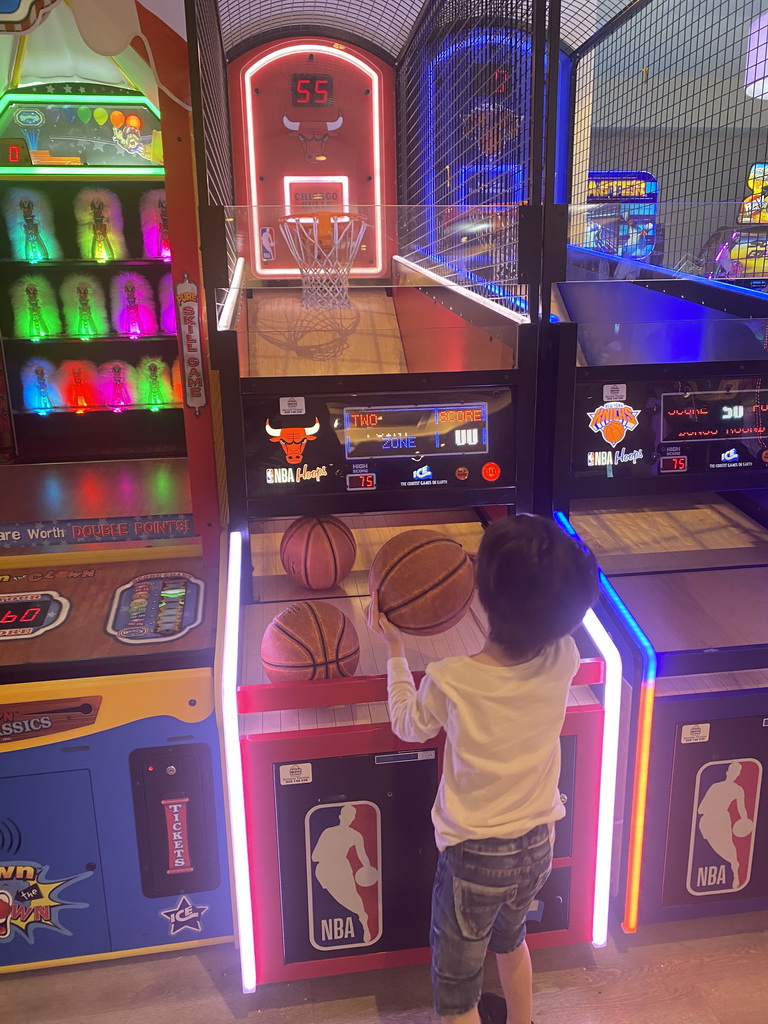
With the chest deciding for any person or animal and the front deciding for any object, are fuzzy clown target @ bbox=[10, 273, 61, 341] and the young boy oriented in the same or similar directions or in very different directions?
very different directions

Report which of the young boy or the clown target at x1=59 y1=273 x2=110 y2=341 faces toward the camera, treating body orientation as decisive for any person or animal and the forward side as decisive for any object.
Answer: the clown target

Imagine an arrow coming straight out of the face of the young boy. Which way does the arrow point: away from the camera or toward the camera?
away from the camera

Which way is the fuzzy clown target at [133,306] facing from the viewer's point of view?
toward the camera

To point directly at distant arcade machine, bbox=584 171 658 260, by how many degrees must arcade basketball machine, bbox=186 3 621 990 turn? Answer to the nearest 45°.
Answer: approximately 135° to its left

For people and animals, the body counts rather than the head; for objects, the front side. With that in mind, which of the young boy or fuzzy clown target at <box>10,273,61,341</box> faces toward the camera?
the fuzzy clown target

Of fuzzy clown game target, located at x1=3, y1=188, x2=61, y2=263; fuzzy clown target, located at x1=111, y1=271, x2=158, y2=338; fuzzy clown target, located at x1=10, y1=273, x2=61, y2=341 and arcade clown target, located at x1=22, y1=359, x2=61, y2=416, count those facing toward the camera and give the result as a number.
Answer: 4

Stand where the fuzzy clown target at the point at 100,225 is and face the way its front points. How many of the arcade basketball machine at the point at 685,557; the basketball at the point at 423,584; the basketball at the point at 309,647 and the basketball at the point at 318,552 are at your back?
0

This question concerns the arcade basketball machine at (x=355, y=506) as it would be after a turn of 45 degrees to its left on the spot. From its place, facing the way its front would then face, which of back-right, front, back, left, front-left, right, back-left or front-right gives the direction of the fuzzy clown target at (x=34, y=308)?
back

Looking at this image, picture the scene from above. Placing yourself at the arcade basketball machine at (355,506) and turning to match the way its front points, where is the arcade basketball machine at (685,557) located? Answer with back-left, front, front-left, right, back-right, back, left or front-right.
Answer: left

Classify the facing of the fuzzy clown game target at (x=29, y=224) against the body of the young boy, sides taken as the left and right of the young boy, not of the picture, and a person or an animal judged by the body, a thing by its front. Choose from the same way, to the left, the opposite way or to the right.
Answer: the opposite way

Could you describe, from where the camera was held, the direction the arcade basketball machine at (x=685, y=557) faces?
facing the viewer

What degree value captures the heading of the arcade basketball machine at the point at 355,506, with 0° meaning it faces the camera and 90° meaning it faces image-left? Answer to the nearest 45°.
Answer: approximately 0°

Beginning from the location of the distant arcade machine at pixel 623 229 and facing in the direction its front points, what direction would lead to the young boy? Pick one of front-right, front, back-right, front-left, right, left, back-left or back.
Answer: front
